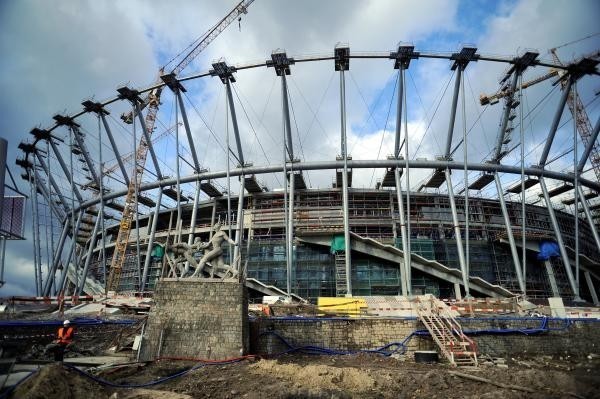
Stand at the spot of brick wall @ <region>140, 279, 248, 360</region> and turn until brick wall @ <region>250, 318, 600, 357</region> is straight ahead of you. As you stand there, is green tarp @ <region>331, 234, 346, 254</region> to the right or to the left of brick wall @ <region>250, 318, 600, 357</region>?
left

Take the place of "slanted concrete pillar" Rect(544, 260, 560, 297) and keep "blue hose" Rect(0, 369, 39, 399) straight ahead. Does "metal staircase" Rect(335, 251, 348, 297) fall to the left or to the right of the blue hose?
right

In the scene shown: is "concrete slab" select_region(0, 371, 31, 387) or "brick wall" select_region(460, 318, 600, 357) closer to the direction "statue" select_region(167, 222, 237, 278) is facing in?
the concrete slab

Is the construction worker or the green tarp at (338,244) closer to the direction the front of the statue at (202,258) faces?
the construction worker
